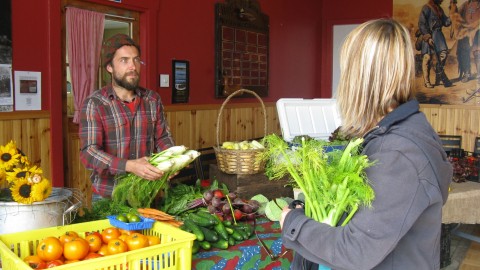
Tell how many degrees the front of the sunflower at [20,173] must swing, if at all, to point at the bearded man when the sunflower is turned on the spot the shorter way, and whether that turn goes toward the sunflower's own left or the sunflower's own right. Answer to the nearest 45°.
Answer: approximately 135° to the sunflower's own left

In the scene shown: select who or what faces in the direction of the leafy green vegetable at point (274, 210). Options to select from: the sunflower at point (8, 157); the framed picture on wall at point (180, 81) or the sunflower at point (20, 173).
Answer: the framed picture on wall

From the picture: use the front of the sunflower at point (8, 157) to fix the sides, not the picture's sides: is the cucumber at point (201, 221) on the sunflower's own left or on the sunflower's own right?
on the sunflower's own left

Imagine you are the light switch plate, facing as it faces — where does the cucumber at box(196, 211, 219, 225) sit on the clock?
The cucumber is roughly at 12 o'clock from the light switch plate.

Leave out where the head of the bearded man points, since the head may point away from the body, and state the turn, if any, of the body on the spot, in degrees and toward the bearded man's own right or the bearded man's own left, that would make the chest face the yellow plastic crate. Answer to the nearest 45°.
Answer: approximately 45° to the bearded man's own right

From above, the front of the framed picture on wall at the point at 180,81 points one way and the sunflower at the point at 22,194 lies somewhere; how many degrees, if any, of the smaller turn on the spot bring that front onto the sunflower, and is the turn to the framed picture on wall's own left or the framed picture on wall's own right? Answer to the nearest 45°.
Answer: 0° — it already faces it

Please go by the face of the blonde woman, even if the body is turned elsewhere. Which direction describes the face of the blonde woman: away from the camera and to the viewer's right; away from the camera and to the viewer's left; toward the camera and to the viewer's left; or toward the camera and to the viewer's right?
away from the camera and to the viewer's left

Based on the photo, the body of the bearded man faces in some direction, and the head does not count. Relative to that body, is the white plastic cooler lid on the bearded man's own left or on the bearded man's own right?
on the bearded man's own left

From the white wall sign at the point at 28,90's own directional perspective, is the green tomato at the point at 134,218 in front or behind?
in front

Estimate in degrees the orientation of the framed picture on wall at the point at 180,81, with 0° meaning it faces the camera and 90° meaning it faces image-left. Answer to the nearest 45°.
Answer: approximately 0°
